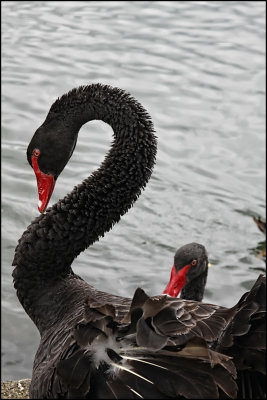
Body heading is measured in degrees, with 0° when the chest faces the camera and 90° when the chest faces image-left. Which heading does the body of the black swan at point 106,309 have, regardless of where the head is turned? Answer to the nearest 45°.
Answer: approximately 90°
